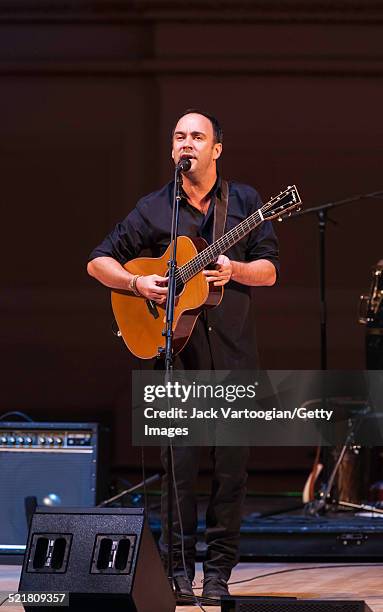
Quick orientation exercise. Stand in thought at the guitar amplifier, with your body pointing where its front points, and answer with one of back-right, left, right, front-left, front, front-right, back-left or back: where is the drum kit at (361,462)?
left

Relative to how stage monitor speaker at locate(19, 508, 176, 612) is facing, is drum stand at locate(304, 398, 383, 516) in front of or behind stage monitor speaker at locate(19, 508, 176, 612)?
in front

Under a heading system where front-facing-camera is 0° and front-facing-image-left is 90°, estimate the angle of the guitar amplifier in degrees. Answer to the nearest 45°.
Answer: approximately 0°

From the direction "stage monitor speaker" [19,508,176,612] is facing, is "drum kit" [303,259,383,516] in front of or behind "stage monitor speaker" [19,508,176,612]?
in front

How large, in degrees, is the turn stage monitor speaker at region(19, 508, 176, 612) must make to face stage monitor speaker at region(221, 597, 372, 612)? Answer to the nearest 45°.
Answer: approximately 45° to its right

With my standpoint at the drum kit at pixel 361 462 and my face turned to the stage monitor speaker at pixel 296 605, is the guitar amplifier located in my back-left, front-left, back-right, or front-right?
front-right
